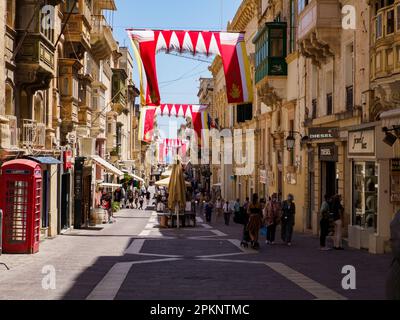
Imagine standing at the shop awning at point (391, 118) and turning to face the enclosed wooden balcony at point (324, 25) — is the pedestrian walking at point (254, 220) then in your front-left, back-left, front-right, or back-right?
front-left

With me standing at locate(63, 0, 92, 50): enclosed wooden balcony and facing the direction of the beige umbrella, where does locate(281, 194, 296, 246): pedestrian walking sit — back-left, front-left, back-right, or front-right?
front-right

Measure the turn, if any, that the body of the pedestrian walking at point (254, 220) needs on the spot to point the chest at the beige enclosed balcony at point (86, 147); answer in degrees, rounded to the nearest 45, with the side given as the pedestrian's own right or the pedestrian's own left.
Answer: approximately 45° to the pedestrian's own left

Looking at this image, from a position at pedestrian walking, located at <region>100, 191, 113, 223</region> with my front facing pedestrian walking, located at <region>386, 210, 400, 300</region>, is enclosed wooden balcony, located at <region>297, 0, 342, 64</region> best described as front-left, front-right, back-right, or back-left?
front-left

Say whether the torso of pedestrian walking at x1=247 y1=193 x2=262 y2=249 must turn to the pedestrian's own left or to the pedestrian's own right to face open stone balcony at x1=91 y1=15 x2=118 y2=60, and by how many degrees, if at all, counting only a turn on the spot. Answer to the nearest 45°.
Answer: approximately 45° to the pedestrian's own left

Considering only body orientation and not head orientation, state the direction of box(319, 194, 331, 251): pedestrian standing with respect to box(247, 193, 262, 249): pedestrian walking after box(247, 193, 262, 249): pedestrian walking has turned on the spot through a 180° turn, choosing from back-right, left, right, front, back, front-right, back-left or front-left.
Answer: right
